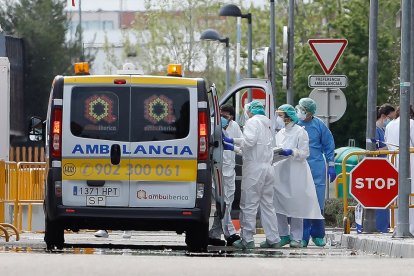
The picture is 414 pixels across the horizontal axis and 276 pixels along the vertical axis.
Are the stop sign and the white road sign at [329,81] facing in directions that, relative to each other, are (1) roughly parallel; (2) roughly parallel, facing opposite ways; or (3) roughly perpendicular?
roughly parallel

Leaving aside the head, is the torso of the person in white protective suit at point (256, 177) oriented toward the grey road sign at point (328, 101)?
no

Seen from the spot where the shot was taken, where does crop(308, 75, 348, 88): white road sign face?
facing the viewer

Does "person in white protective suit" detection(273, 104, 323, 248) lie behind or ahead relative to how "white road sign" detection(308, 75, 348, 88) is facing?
ahead

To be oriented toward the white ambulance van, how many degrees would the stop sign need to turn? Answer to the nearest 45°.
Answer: approximately 45° to its right

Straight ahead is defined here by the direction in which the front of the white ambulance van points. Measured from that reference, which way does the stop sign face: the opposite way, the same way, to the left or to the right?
the opposite way

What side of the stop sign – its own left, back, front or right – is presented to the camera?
front

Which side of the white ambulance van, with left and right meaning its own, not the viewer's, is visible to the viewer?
back

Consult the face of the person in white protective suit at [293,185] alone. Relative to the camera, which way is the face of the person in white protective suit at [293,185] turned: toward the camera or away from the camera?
toward the camera

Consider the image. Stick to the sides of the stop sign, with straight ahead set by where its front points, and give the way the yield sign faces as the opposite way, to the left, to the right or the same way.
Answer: the same way
